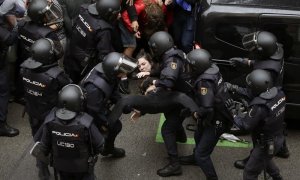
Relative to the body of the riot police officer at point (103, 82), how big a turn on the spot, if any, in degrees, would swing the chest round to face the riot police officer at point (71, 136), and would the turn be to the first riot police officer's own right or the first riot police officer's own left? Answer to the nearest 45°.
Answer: approximately 135° to the first riot police officer's own right

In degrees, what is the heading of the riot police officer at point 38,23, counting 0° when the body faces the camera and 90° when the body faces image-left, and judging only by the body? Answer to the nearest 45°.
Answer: approximately 225°

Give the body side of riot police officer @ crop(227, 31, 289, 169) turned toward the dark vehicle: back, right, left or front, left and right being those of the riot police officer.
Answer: right

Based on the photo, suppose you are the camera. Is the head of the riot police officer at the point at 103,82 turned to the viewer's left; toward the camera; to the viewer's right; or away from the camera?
to the viewer's right

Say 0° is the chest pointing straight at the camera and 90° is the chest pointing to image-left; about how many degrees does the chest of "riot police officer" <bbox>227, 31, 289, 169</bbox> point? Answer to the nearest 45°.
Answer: approximately 90°

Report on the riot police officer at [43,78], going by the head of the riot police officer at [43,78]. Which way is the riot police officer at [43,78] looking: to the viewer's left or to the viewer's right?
to the viewer's right

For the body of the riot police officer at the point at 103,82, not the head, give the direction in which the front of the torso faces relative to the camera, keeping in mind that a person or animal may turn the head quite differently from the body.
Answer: to the viewer's right

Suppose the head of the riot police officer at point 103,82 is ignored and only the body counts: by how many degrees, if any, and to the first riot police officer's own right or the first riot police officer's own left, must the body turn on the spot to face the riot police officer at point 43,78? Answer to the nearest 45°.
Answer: approximately 180°

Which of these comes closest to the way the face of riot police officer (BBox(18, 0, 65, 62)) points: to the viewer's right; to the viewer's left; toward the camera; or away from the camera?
to the viewer's right

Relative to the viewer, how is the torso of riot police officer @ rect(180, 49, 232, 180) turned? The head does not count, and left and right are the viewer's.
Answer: facing to the left of the viewer
